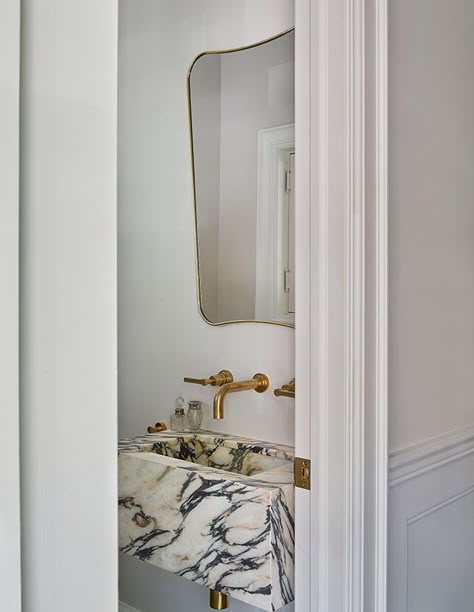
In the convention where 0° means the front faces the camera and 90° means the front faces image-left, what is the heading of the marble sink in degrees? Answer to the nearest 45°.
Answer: approximately 45°
